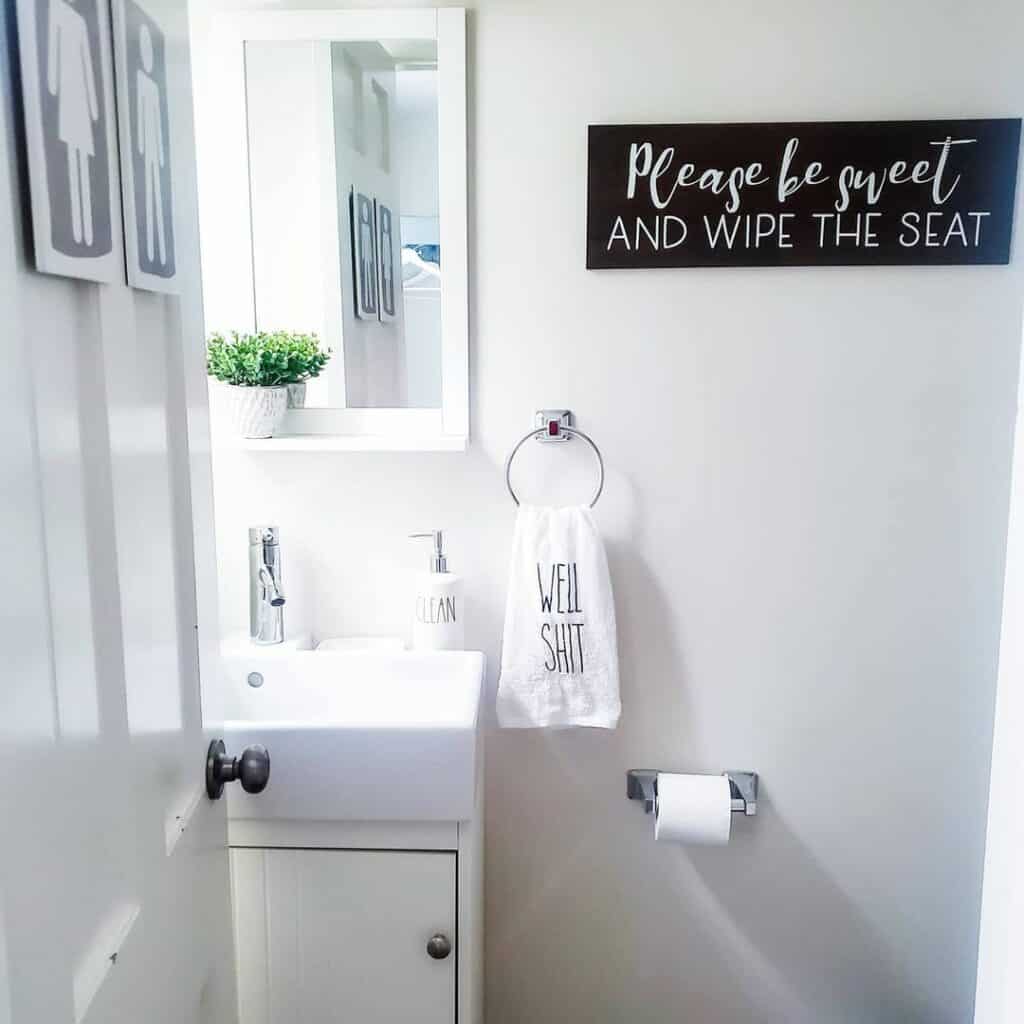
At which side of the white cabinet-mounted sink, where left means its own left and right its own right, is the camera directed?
front

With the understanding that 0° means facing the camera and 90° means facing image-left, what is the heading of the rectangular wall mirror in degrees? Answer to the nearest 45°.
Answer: approximately 0°

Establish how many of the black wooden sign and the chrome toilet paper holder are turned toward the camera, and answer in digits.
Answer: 2

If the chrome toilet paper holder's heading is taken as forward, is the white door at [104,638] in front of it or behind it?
in front

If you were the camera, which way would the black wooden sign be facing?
facing the viewer
